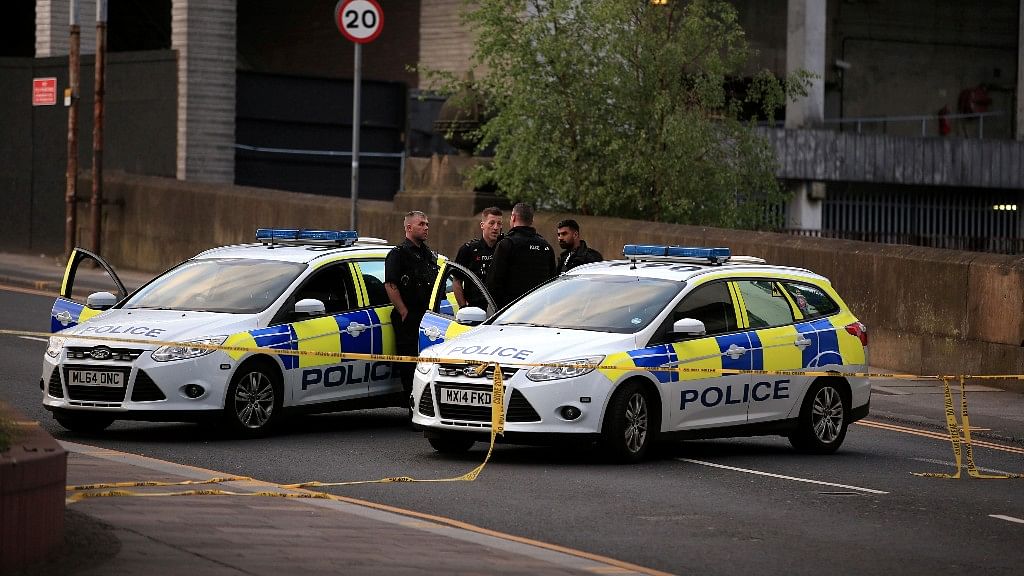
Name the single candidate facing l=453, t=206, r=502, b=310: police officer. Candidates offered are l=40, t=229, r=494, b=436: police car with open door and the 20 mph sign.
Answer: the 20 mph sign

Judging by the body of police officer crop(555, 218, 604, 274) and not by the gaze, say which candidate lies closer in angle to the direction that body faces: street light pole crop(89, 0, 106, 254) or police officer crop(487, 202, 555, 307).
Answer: the police officer

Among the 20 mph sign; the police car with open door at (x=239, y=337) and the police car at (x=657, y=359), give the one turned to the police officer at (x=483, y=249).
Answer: the 20 mph sign

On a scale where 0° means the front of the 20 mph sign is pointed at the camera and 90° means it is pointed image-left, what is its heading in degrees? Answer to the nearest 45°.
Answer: approximately 0°

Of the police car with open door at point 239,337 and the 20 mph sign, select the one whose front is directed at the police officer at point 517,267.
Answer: the 20 mph sign

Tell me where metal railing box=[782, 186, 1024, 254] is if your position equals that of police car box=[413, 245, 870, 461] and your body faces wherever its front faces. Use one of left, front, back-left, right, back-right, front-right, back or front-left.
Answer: back-right

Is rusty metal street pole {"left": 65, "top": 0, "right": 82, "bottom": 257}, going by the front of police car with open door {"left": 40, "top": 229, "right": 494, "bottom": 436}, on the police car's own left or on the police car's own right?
on the police car's own right

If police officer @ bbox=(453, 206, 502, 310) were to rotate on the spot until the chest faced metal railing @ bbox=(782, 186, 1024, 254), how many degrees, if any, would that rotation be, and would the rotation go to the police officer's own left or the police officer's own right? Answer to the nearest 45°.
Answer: approximately 135° to the police officer's own left

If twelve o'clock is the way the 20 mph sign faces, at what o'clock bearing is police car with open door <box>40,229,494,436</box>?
The police car with open door is roughly at 12 o'clock from the 20 mph sign.

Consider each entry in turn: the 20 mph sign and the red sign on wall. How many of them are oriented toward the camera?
2

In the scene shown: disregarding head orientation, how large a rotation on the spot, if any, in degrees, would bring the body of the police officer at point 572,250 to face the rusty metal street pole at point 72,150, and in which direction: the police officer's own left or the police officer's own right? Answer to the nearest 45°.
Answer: approximately 90° to the police officer's own right

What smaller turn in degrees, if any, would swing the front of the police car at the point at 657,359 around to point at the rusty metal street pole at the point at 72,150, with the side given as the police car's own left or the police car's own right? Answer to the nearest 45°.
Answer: approximately 90° to the police car's own right
